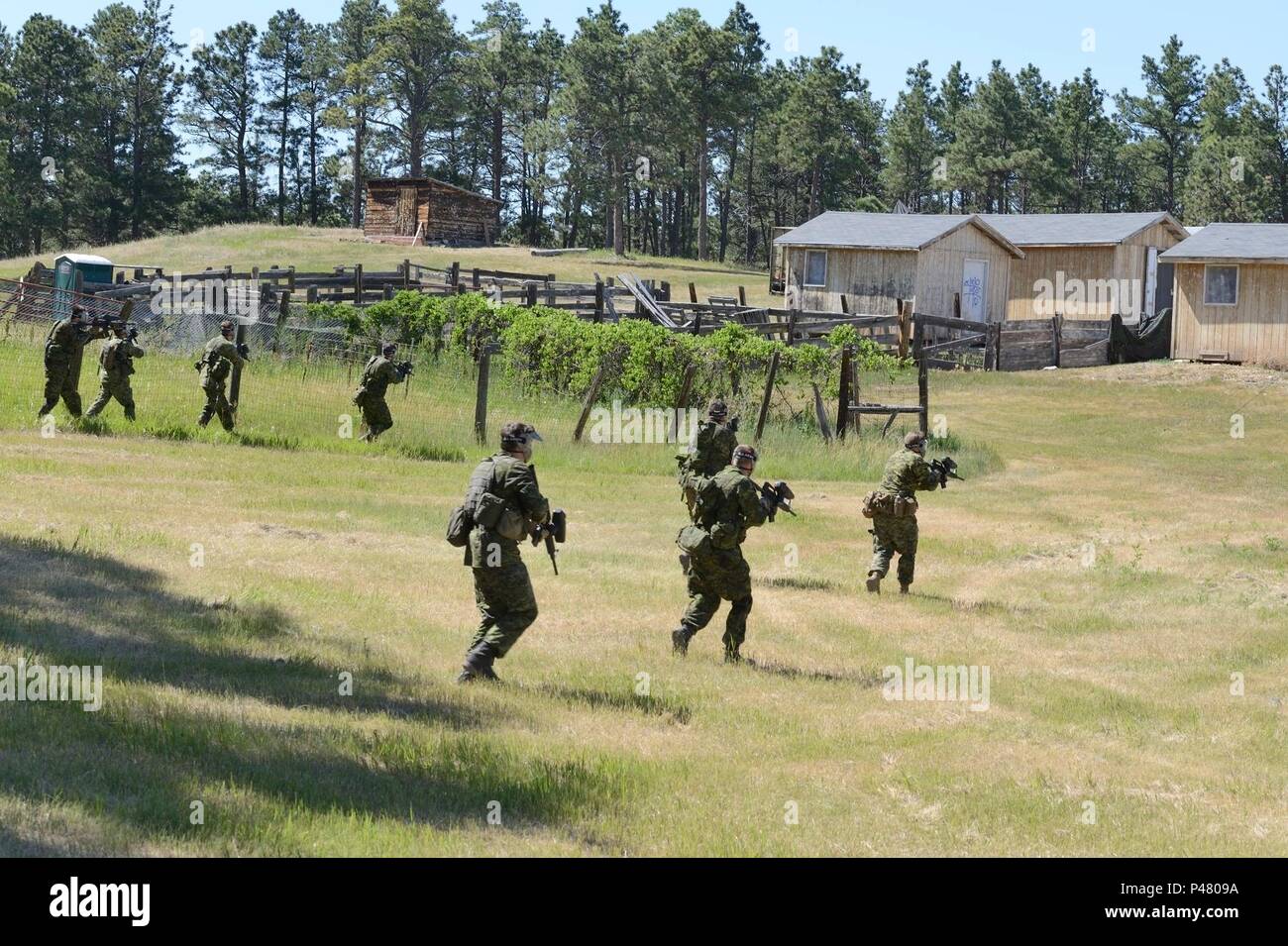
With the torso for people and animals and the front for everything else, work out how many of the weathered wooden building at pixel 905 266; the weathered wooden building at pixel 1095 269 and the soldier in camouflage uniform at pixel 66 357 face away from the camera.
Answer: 0

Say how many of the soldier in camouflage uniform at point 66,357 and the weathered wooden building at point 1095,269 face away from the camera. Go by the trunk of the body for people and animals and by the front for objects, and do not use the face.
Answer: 0

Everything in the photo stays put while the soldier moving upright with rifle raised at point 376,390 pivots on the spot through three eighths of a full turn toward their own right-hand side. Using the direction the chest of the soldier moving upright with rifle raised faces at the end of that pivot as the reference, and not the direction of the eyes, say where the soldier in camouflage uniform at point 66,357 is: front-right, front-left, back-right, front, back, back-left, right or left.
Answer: right

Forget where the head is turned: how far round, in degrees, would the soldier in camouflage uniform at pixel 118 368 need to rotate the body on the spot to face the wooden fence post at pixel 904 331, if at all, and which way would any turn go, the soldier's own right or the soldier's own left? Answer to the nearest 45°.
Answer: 0° — they already face it

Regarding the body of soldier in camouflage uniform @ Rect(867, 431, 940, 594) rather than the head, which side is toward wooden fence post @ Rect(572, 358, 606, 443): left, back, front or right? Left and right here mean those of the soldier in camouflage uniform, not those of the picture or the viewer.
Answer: left

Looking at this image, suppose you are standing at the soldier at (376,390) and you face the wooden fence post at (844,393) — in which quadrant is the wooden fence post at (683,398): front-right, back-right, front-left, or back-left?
front-left

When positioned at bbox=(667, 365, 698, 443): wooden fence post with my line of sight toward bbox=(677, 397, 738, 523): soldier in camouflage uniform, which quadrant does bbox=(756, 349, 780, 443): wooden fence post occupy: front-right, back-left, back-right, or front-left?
front-left

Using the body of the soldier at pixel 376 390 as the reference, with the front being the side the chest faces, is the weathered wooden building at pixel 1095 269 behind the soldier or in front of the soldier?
in front

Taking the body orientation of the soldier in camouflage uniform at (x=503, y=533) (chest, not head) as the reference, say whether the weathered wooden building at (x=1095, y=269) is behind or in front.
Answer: in front

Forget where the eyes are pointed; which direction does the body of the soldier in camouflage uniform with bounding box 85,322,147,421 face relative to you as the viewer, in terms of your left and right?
facing away from the viewer and to the right of the viewer

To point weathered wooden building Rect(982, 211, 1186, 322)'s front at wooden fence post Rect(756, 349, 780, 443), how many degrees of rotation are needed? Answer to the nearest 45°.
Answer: approximately 45° to its right

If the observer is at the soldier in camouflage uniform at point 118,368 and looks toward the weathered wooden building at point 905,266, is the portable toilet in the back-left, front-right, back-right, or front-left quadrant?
front-left

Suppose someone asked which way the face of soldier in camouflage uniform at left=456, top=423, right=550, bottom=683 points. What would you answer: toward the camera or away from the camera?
away from the camera

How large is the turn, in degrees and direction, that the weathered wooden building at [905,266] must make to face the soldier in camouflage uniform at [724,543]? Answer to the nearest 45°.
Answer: approximately 45° to its right

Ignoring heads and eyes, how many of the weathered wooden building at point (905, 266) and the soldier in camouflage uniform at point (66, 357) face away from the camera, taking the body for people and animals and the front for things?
0

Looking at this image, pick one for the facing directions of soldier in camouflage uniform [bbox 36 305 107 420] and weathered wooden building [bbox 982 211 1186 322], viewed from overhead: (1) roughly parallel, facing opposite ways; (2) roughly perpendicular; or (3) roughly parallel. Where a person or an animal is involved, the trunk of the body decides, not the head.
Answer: roughly perpendicular
